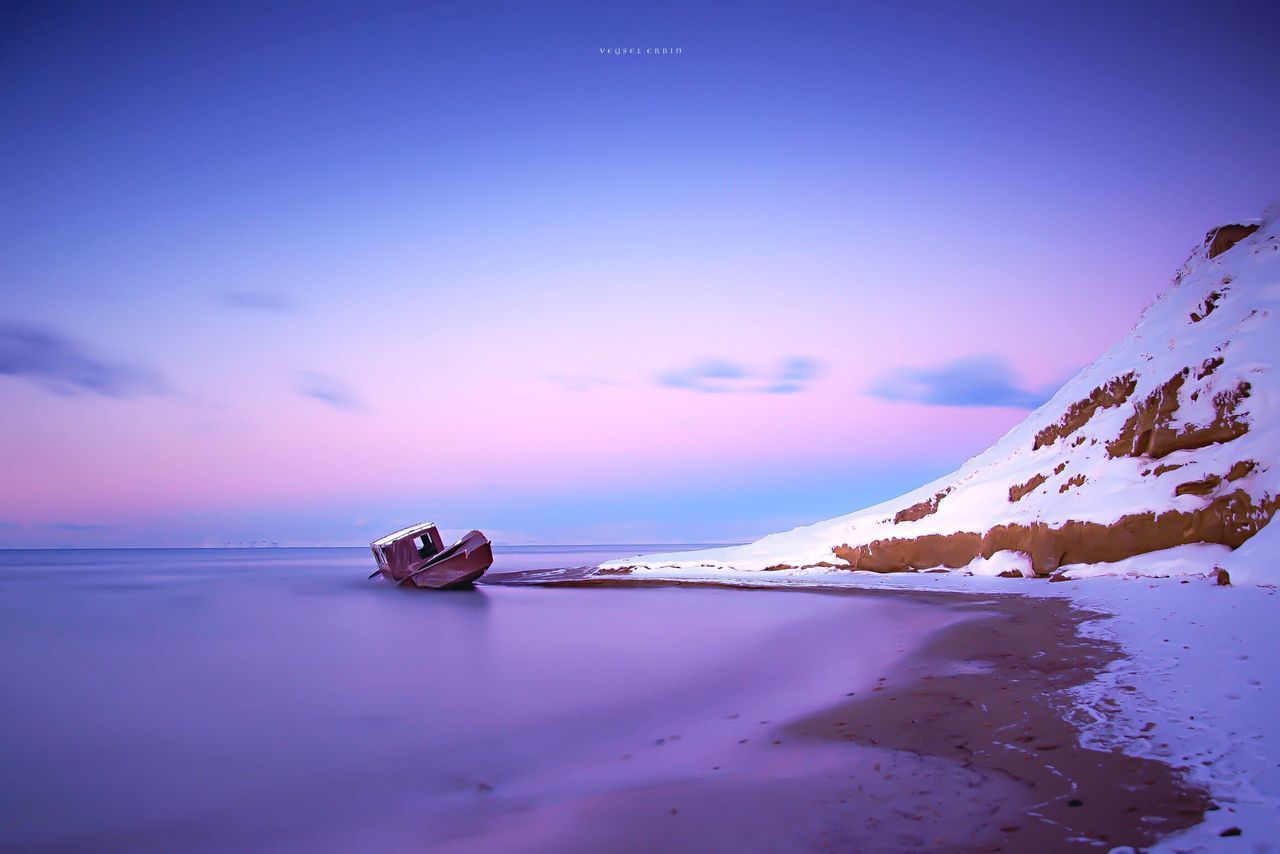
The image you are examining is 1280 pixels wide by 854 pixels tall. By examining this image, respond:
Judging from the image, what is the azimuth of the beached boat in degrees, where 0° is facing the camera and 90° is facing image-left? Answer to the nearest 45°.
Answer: approximately 270°
